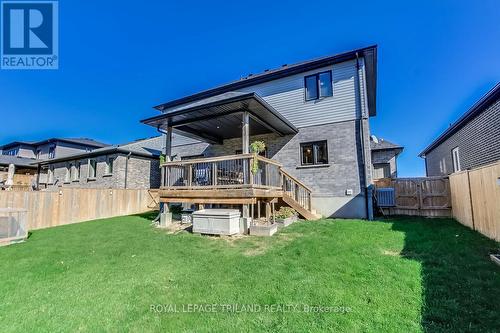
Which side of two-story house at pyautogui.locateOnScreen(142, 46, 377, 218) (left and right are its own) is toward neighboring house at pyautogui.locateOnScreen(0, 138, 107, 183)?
left

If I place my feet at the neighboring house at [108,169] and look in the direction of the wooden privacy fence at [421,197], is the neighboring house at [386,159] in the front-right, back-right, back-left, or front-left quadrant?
front-left

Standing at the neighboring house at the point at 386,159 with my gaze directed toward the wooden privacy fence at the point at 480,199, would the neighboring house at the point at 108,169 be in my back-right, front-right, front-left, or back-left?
front-right

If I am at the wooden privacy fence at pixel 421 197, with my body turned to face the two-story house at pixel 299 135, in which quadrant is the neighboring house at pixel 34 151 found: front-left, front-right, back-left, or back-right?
front-right

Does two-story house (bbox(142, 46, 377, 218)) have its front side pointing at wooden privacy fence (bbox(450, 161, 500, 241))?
no

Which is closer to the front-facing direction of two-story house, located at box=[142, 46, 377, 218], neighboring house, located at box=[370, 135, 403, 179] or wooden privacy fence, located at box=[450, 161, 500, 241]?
the neighboring house

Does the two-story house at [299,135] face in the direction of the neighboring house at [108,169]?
no

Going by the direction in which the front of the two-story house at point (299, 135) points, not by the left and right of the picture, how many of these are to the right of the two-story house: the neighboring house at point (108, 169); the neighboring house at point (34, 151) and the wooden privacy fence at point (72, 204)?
0

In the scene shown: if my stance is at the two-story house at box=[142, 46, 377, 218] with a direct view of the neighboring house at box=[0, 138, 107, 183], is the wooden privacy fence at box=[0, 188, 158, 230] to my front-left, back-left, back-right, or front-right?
front-left

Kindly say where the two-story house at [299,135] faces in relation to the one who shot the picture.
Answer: facing away from the viewer and to the right of the viewer
